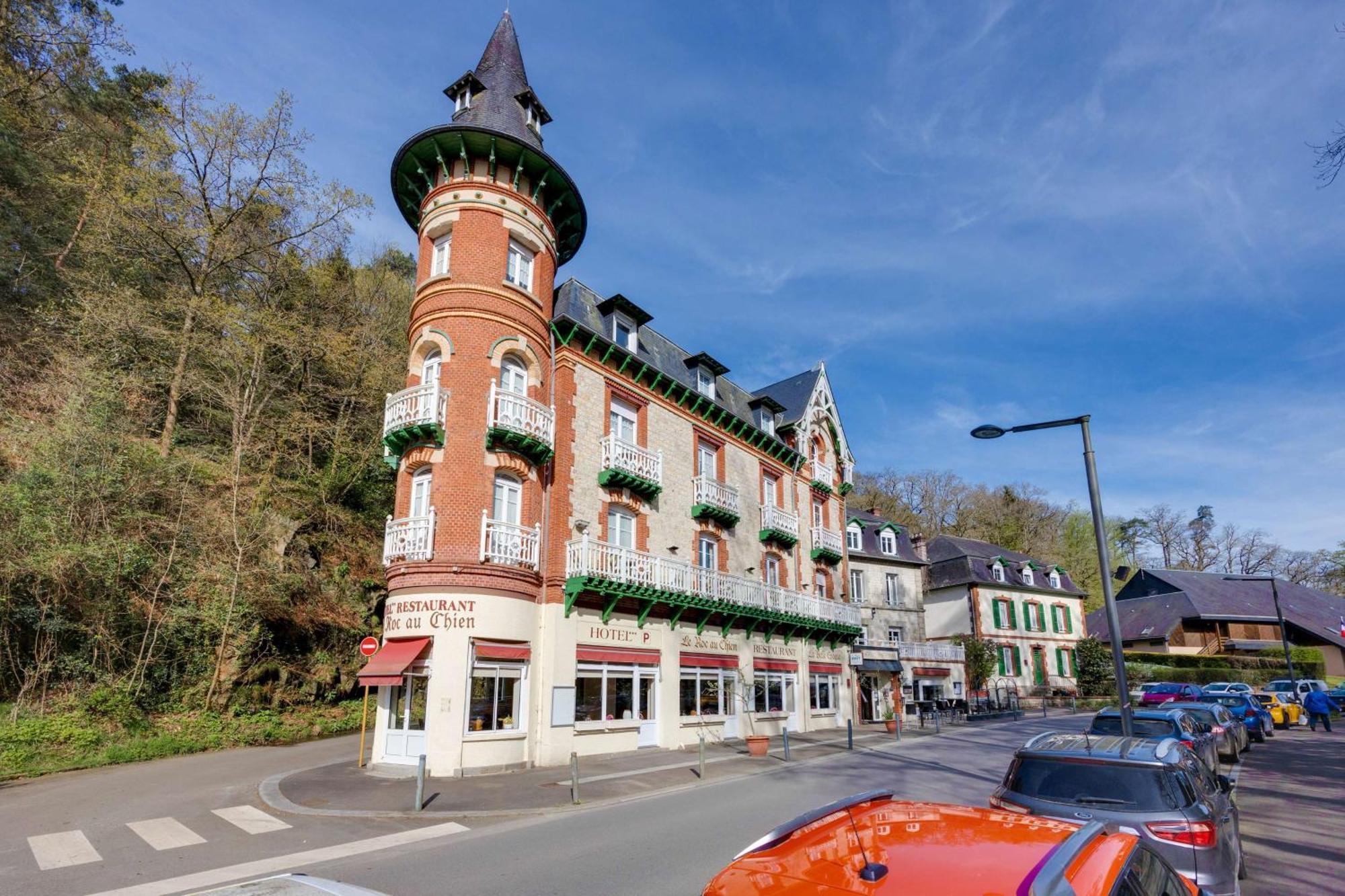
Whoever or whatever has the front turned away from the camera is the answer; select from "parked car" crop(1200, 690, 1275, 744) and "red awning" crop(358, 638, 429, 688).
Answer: the parked car

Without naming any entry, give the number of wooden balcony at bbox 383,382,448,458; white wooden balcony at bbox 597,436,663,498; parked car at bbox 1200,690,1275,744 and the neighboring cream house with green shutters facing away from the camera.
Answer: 1

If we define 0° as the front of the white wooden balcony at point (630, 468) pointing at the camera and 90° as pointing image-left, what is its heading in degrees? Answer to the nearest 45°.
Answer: approximately 315°

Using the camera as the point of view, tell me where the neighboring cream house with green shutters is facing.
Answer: facing the viewer and to the right of the viewer

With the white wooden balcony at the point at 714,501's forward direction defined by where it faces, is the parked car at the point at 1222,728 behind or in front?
in front

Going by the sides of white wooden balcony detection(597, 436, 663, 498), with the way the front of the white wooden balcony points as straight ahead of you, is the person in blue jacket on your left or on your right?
on your left

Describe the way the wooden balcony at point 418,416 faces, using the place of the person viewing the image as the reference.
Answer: facing the viewer and to the left of the viewer

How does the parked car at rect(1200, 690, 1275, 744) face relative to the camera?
away from the camera

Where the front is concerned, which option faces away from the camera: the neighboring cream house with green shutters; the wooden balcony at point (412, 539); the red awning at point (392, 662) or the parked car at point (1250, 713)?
the parked car

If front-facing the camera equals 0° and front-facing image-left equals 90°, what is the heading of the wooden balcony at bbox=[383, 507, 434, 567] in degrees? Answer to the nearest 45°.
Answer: approximately 45°

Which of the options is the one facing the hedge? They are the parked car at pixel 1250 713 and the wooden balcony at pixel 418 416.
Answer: the parked car

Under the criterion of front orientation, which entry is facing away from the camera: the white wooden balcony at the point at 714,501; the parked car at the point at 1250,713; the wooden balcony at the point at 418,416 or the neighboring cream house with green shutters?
the parked car

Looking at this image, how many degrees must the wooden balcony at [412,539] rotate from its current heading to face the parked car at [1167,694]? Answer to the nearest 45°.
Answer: approximately 135° to its left

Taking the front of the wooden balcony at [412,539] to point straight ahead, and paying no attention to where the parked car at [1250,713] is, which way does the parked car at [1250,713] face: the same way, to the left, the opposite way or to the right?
the opposite way

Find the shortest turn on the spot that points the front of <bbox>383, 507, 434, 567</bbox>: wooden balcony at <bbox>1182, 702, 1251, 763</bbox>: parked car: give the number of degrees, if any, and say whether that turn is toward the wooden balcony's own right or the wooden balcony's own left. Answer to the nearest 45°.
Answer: approximately 135° to the wooden balcony's own left

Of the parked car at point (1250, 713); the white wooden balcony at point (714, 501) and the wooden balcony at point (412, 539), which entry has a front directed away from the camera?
the parked car
